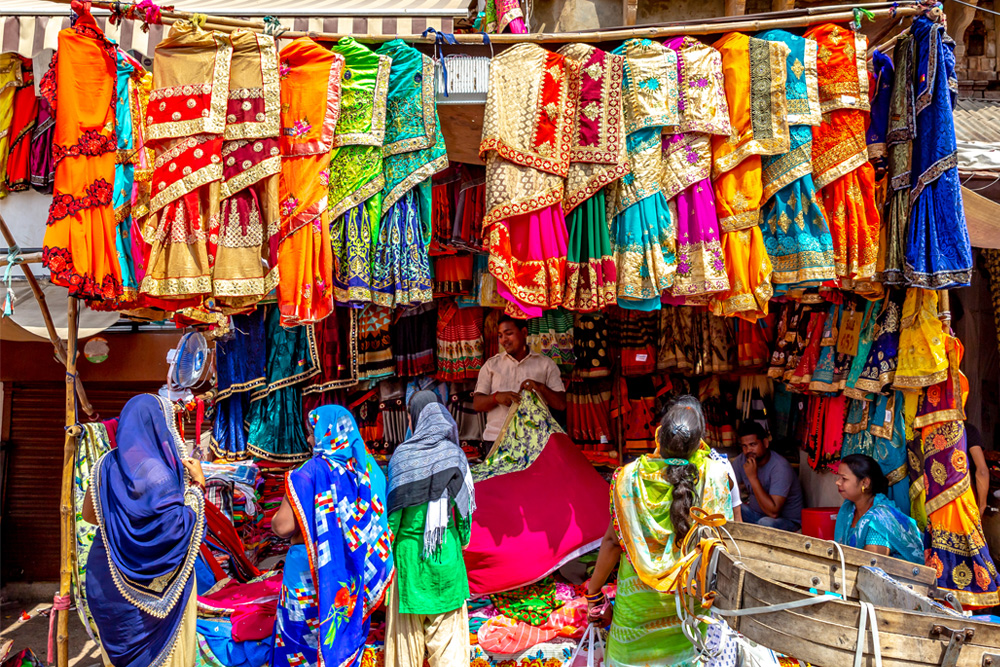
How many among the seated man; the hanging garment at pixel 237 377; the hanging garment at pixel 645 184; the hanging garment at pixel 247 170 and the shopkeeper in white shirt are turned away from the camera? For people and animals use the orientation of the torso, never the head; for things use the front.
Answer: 0

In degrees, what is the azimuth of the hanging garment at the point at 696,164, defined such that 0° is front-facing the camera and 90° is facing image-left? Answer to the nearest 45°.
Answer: approximately 0°

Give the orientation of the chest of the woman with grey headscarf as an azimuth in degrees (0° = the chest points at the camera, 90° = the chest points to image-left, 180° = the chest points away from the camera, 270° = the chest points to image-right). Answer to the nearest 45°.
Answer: approximately 180°

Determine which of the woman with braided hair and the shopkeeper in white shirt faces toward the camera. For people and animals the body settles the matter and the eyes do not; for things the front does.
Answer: the shopkeeper in white shirt

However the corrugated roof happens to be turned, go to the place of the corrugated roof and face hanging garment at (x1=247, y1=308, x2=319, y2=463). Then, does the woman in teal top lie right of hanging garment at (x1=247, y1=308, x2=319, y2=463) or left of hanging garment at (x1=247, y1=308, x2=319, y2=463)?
left

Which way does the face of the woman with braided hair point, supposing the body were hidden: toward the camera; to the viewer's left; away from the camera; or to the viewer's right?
away from the camera

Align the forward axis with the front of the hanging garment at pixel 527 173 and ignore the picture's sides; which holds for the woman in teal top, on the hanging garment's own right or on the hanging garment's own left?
on the hanging garment's own left

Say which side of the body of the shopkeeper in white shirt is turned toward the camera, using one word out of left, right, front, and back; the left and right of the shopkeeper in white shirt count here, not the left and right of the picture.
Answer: front

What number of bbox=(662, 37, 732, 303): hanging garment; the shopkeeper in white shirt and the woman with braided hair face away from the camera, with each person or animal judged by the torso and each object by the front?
1

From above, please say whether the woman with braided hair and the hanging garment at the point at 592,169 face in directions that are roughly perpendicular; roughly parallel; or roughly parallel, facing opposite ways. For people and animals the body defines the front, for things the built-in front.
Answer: roughly parallel, facing opposite ways

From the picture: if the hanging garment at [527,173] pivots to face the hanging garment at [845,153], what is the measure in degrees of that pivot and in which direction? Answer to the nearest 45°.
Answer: approximately 90° to its left

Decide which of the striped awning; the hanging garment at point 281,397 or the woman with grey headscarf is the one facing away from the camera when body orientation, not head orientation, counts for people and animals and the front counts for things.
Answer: the woman with grey headscarf

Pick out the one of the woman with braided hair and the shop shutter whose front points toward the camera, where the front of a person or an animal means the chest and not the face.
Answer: the shop shutter

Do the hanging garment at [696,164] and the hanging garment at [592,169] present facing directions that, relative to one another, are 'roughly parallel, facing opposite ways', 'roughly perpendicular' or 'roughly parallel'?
roughly parallel

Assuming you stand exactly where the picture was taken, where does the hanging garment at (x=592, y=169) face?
facing the viewer
